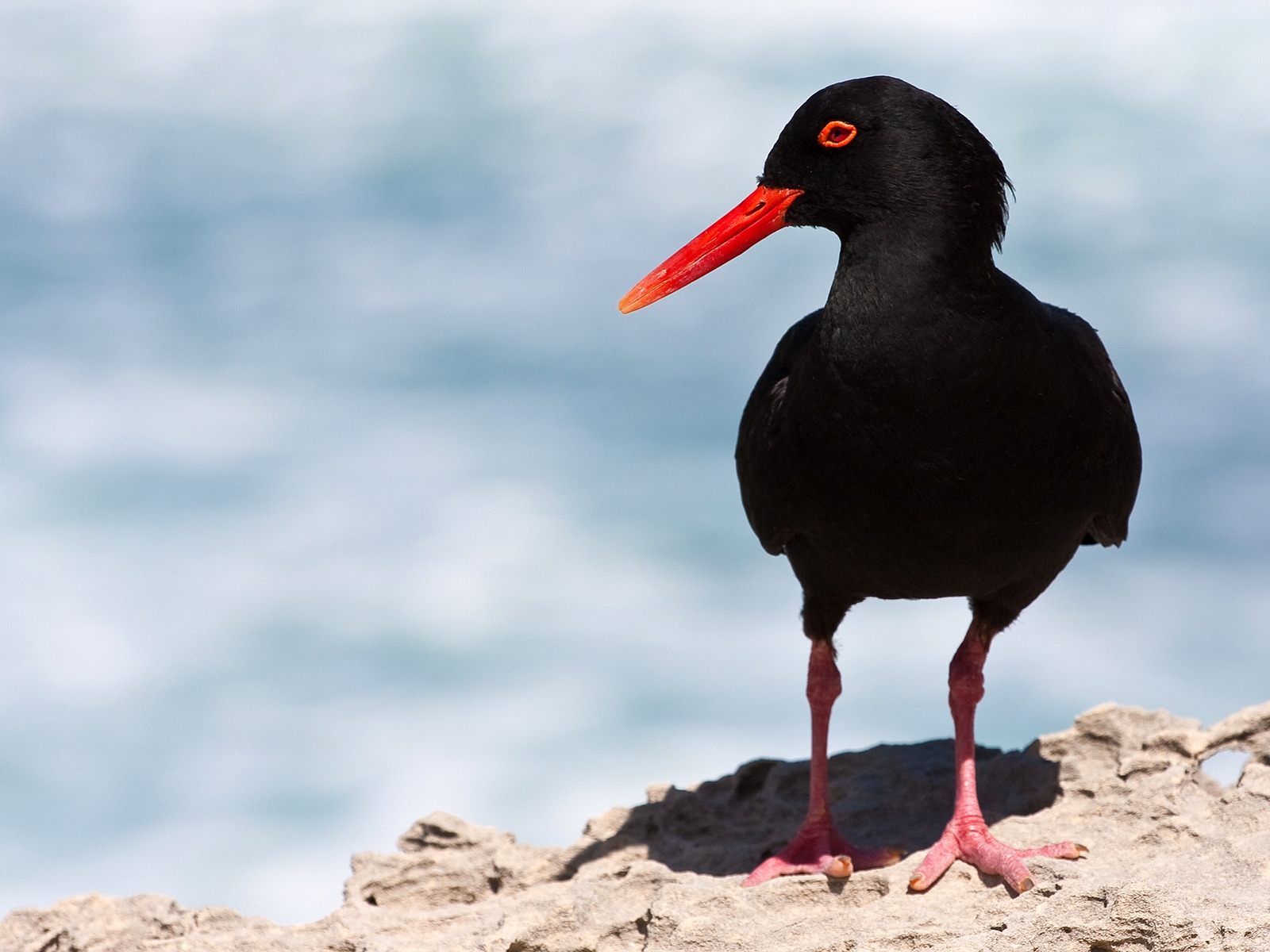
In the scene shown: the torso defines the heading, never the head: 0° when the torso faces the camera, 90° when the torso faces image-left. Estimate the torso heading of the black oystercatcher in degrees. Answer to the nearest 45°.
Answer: approximately 0°
